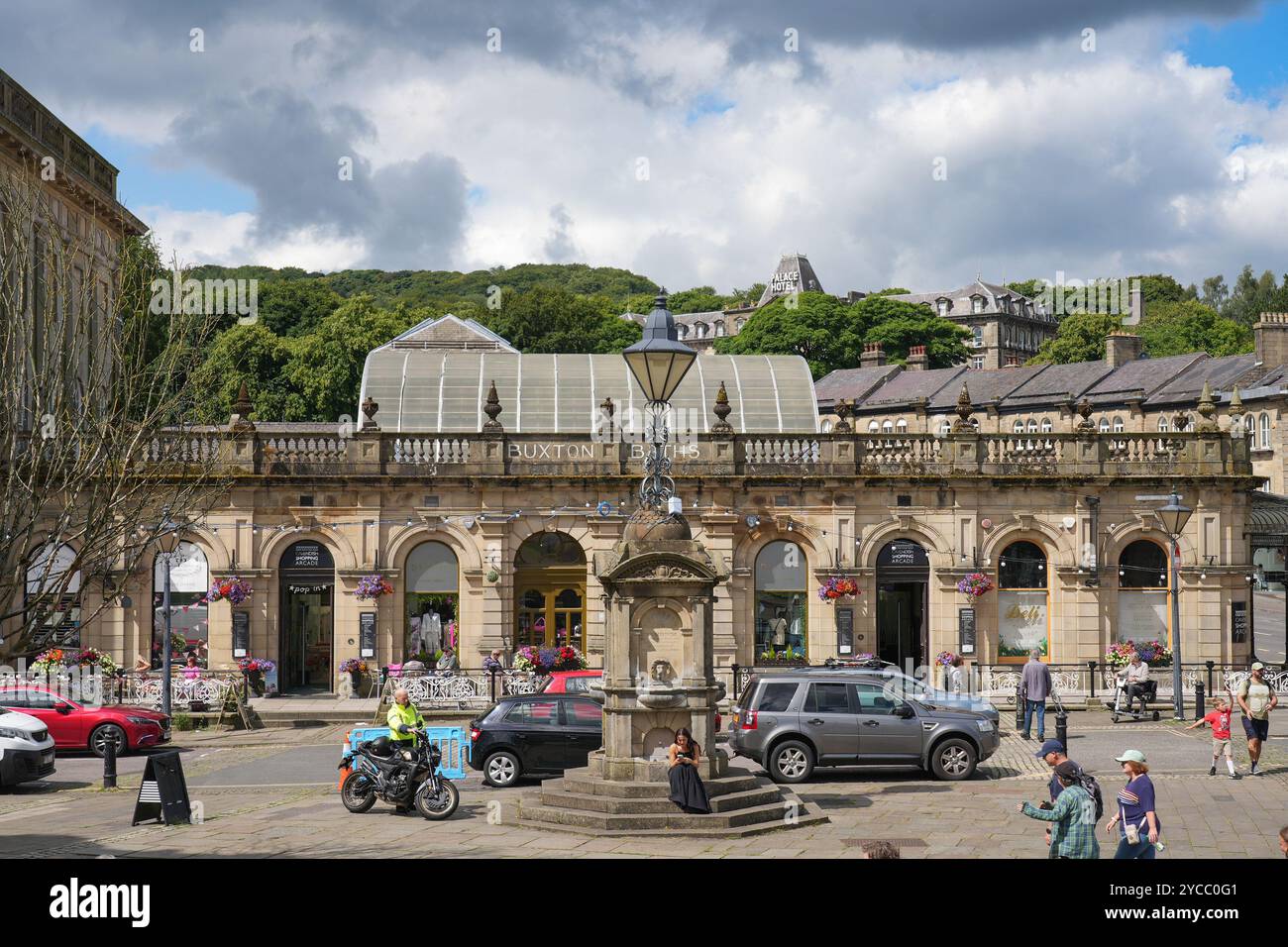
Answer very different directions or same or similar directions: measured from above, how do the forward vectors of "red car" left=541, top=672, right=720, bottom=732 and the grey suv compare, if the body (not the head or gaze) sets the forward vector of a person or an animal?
same or similar directions

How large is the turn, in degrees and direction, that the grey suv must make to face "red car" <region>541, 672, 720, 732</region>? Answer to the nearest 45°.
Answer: approximately 135° to its left

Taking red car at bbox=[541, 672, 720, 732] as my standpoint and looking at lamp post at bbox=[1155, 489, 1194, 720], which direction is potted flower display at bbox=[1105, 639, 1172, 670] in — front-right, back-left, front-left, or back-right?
front-left

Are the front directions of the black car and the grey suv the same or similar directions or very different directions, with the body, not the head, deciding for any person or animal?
same or similar directions

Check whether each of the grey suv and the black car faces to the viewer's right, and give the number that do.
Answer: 2

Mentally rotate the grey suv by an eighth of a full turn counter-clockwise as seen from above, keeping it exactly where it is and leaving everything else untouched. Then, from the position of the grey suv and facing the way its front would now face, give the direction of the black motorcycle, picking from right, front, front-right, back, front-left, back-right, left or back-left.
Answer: back

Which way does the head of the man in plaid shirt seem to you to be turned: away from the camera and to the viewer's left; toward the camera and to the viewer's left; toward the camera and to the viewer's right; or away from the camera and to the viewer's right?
away from the camera and to the viewer's left

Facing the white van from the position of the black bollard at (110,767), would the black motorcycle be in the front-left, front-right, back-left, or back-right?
back-left

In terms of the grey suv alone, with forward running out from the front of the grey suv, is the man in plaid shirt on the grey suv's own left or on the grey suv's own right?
on the grey suv's own right

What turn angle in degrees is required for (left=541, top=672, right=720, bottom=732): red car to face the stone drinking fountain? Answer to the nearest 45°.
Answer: approximately 90° to its right

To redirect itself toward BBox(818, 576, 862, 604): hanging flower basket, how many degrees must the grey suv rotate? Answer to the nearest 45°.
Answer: approximately 90° to its left

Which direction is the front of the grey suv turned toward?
to the viewer's right

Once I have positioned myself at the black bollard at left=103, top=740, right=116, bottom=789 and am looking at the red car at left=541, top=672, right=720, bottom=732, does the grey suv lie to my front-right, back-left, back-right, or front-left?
front-right

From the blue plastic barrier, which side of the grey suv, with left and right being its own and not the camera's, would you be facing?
back

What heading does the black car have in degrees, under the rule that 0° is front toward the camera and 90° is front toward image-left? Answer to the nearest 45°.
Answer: approximately 270°
